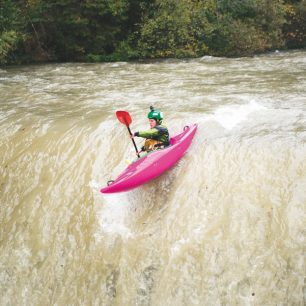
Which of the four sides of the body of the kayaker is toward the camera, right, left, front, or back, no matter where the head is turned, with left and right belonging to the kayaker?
left
